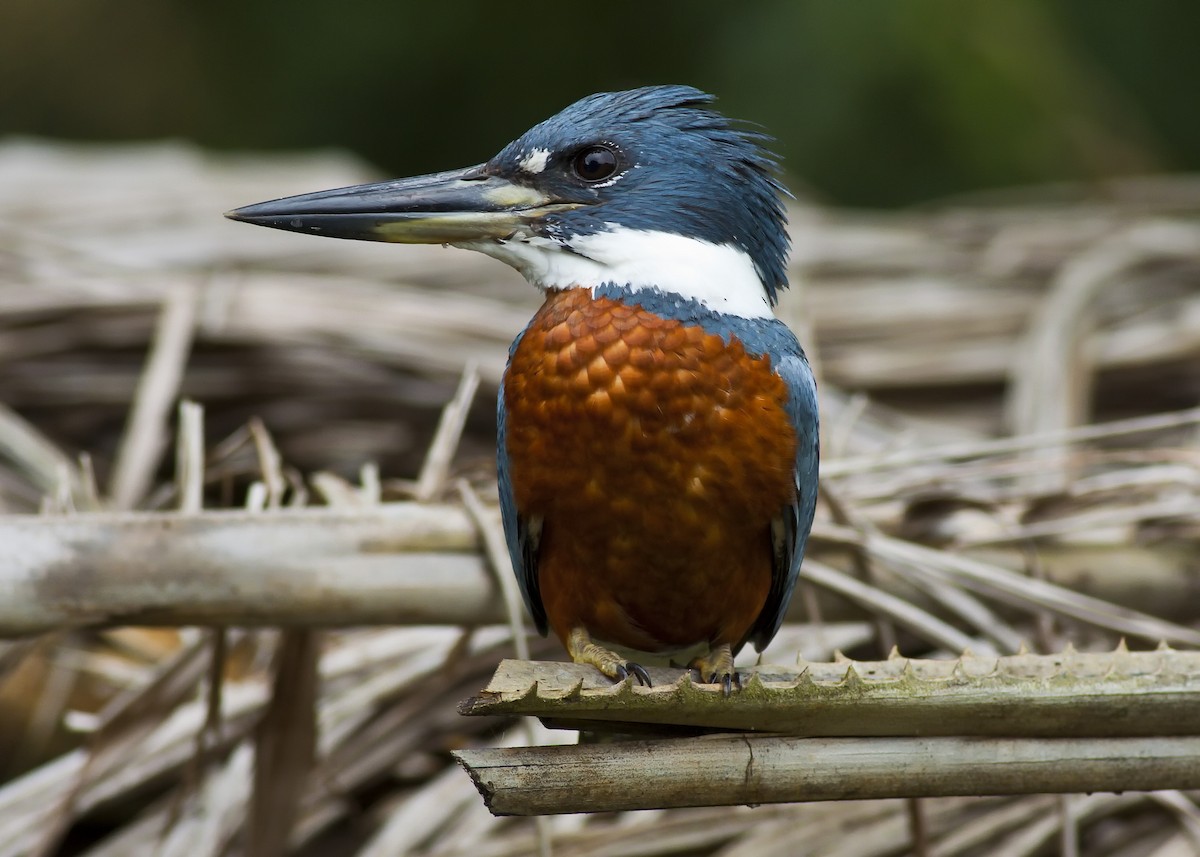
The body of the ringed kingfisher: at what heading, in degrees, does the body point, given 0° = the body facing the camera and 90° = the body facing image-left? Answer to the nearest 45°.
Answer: approximately 0°

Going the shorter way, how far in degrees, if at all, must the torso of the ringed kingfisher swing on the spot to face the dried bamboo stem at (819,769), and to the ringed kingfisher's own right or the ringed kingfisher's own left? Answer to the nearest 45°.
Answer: approximately 90° to the ringed kingfisher's own left

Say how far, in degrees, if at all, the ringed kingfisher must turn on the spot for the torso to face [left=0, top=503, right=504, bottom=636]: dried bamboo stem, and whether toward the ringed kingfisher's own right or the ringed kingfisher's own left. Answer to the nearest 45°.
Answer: approximately 90° to the ringed kingfisher's own right
